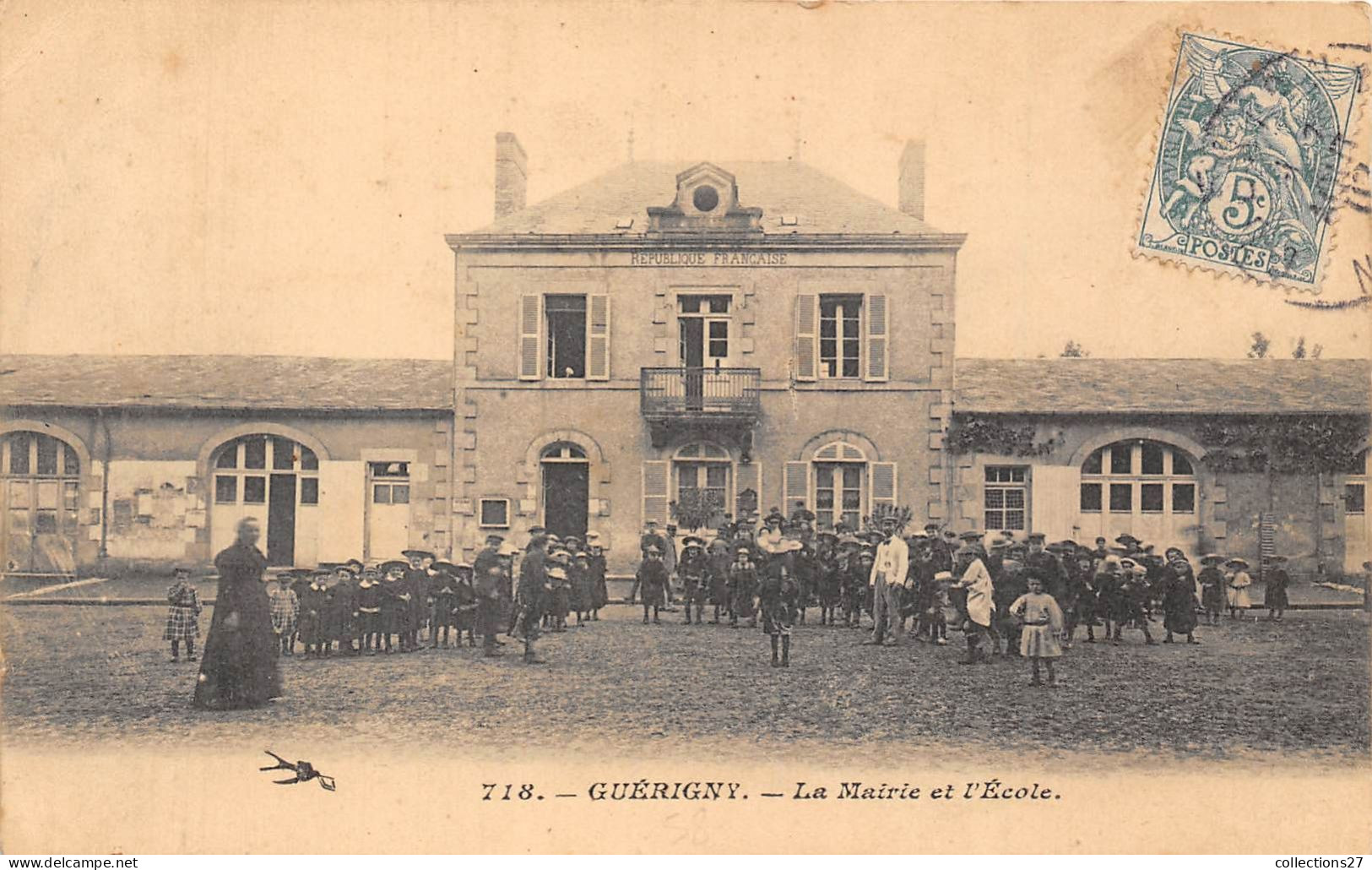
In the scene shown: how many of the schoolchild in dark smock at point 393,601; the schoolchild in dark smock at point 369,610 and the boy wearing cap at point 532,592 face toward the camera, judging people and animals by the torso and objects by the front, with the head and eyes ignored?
2

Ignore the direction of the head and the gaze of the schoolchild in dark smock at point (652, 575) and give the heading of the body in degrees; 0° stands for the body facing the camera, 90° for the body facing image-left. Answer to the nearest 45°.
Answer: approximately 0°

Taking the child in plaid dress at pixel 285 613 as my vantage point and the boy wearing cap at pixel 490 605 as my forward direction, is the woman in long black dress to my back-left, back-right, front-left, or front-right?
back-right

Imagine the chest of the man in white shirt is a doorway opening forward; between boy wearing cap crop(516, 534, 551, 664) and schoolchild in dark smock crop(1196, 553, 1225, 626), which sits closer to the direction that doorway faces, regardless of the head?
the boy wearing cap

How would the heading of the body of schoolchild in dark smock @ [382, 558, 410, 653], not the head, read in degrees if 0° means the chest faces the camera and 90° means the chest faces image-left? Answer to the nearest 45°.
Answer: approximately 0°
